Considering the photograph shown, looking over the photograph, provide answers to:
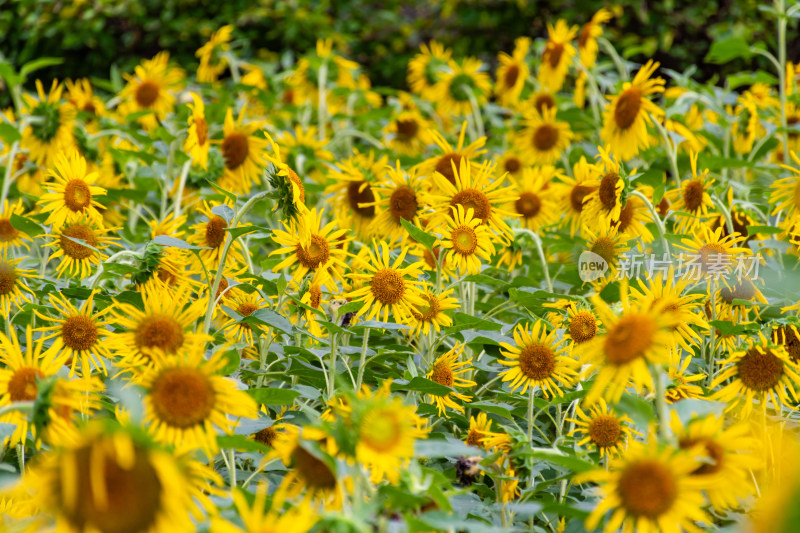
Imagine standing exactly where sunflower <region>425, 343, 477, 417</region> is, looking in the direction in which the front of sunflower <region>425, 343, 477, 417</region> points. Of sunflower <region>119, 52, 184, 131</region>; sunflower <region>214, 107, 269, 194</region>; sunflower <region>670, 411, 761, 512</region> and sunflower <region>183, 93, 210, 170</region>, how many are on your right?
3

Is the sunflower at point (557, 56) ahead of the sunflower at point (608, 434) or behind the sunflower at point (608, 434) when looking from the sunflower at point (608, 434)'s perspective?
behind

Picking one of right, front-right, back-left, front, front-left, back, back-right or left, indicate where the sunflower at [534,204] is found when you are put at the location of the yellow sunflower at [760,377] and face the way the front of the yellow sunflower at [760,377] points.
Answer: back-right

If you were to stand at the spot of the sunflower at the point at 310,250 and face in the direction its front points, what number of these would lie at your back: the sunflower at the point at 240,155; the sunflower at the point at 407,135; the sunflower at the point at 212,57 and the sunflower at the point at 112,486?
3

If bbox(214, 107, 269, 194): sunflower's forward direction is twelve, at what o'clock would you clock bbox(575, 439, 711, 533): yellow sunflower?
The yellow sunflower is roughly at 10 o'clock from the sunflower.

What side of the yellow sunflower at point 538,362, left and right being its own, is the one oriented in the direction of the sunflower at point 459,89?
back

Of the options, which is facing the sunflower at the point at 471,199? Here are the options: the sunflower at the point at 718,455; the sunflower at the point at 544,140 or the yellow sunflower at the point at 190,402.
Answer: the sunflower at the point at 544,140

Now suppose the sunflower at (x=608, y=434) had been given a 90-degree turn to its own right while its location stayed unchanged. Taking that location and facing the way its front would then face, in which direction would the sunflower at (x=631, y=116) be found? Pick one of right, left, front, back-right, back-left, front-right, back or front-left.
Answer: right

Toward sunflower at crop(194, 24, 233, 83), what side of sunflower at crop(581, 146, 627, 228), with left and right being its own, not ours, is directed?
right

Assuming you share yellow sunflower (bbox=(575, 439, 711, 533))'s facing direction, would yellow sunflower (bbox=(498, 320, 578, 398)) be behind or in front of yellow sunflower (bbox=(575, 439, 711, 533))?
behind

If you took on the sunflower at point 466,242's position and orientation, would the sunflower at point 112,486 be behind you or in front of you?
in front

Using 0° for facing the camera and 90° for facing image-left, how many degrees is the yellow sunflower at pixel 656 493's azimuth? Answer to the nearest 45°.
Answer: approximately 0°
